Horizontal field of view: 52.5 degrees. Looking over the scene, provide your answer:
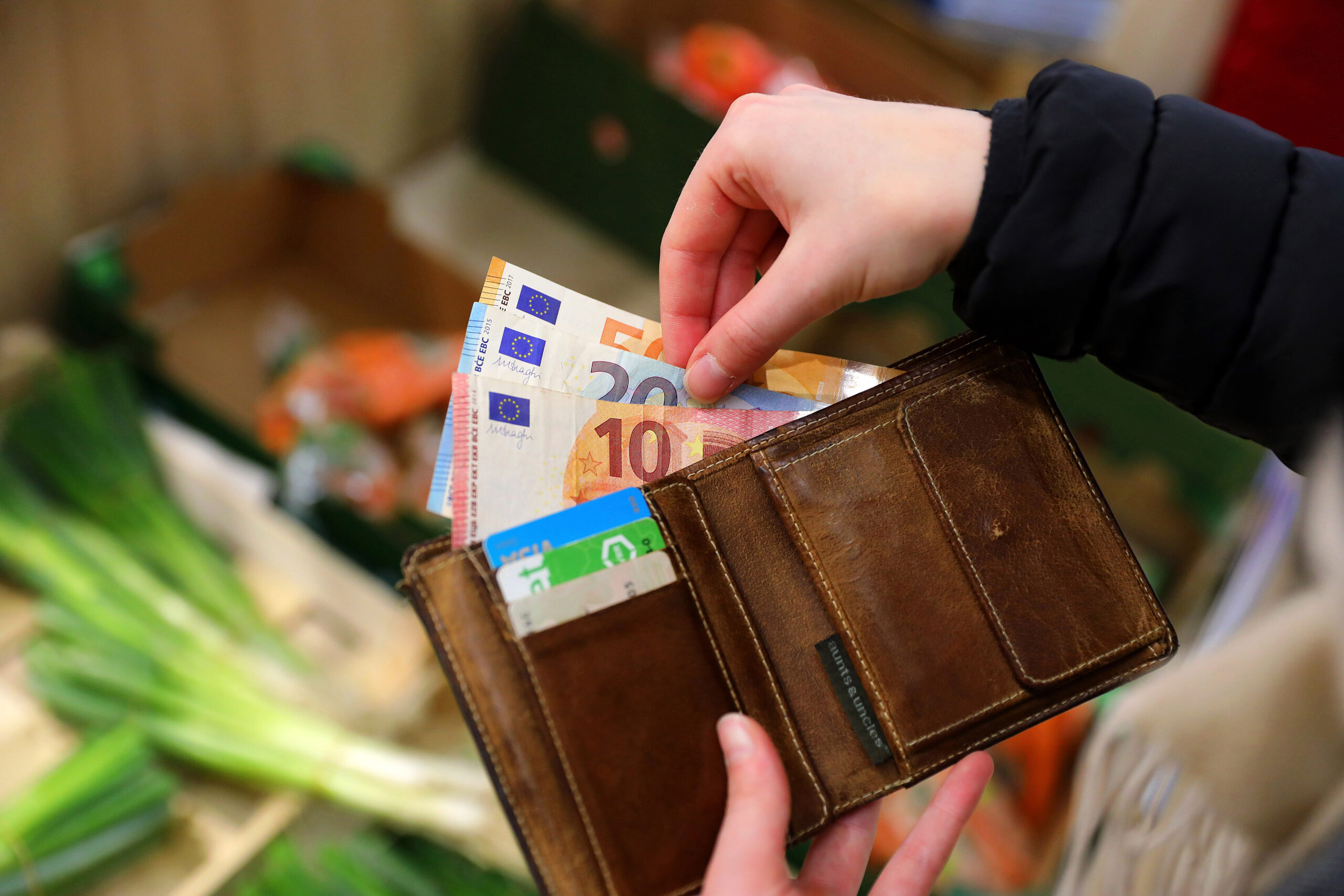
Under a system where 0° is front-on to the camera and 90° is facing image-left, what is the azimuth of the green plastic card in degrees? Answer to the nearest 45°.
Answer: approximately 0°

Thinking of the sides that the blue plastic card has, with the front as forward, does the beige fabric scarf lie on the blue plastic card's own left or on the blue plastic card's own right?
on the blue plastic card's own left

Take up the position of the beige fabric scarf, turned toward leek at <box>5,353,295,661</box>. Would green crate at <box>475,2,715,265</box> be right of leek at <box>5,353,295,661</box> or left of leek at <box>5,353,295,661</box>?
right

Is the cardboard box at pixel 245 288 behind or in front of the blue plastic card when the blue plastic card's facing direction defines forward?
behind

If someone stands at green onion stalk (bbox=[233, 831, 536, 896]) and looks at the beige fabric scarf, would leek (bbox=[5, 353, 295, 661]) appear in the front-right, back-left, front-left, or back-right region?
back-left

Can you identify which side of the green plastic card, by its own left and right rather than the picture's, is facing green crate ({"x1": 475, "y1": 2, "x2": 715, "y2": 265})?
back

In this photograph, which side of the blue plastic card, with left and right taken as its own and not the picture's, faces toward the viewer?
front

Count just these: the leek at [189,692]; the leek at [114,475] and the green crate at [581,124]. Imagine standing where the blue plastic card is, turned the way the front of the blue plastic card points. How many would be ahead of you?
0

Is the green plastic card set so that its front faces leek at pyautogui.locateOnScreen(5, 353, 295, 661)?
no

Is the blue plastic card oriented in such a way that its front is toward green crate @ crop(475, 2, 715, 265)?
no

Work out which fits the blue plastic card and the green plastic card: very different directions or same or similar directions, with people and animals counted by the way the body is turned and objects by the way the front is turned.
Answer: same or similar directions

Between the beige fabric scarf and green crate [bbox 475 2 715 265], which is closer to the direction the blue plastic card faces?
the beige fabric scarf
